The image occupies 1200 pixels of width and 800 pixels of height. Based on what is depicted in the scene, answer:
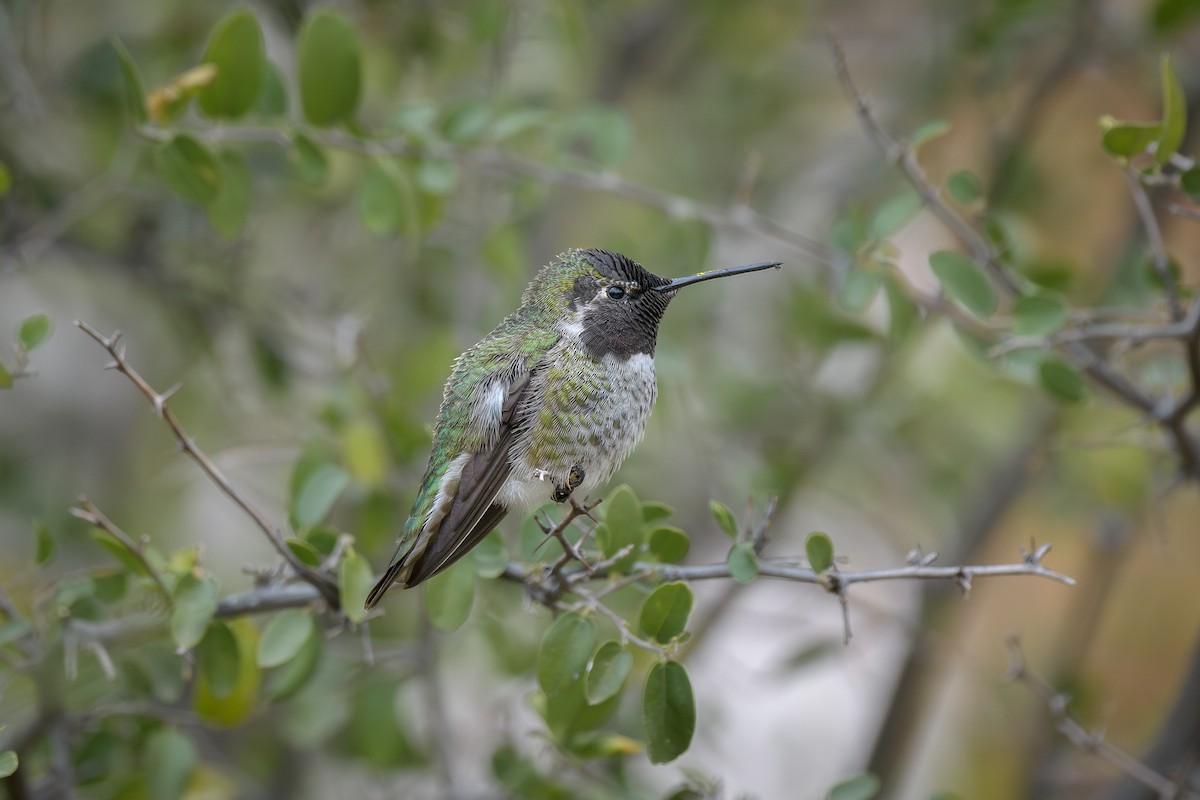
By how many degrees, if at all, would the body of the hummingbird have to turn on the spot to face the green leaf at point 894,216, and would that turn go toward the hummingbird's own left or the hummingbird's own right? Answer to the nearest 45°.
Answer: approximately 45° to the hummingbird's own left

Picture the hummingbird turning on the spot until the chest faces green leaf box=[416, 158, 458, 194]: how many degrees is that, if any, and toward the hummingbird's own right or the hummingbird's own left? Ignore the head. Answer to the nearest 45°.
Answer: approximately 135° to the hummingbird's own left

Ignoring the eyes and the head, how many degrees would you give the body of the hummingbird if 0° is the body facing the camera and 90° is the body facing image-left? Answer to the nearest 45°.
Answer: approximately 270°

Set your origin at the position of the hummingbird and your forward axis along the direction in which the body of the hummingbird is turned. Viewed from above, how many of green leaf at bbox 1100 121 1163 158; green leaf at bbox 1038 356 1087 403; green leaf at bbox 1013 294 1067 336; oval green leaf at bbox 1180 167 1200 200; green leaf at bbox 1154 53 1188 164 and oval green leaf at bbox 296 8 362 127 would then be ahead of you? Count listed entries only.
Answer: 5
